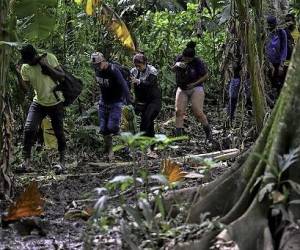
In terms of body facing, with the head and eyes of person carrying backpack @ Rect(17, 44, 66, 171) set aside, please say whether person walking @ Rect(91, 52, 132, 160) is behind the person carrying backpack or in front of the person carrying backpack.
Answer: behind

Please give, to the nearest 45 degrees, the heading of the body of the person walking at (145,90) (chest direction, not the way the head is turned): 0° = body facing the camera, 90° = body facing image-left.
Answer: approximately 45°

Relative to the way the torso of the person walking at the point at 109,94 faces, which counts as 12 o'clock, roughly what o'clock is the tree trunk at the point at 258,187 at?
The tree trunk is roughly at 10 o'clock from the person walking.

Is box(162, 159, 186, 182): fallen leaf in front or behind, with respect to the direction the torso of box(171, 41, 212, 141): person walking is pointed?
in front

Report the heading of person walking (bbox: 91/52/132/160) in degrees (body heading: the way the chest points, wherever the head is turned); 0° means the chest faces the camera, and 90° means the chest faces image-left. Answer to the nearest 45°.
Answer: approximately 45°

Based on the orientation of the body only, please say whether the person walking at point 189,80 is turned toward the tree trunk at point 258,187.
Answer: yes

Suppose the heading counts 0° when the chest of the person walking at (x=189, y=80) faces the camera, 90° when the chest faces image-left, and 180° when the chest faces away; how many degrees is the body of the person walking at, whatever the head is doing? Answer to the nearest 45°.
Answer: approximately 0°

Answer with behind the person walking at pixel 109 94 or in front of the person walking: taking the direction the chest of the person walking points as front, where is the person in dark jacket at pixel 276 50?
behind

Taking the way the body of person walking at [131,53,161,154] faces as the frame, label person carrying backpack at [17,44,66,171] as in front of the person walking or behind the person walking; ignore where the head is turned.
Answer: in front

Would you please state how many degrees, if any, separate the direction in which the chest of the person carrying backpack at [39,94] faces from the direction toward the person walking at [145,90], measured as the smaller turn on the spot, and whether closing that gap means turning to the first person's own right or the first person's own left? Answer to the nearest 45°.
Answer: approximately 180°
